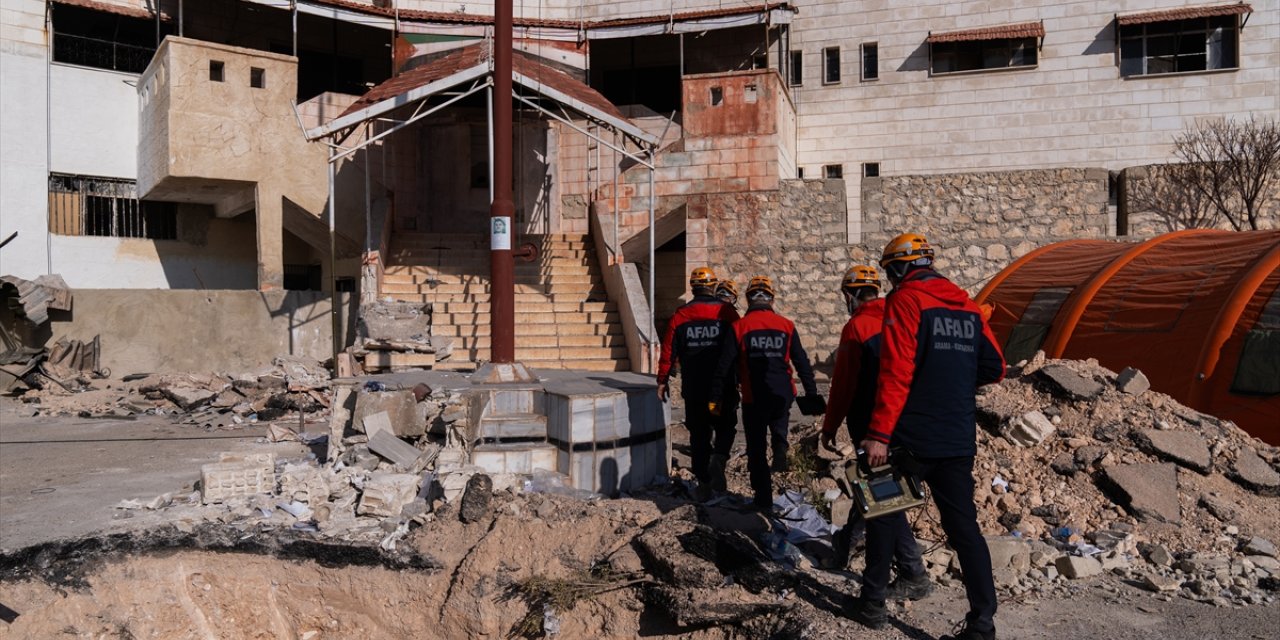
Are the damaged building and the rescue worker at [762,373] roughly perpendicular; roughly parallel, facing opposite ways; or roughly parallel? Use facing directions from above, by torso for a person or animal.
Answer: roughly parallel, facing opposite ways

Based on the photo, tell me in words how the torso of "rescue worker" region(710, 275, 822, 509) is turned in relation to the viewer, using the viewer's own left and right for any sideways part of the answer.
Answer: facing away from the viewer

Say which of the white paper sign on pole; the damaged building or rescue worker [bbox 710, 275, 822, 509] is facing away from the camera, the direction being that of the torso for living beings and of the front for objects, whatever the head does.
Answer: the rescue worker

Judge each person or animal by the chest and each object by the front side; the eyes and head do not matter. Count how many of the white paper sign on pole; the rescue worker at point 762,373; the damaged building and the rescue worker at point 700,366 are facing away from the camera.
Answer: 2

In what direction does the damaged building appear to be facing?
toward the camera

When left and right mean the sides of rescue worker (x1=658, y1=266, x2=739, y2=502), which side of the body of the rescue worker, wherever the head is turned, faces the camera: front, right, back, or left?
back

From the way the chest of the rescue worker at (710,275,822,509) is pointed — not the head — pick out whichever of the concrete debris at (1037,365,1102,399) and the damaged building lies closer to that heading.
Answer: the damaged building

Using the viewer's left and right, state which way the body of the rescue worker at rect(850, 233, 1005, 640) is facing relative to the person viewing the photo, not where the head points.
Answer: facing away from the viewer and to the left of the viewer

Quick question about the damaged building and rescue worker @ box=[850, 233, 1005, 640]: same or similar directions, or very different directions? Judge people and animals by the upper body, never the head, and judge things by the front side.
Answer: very different directions

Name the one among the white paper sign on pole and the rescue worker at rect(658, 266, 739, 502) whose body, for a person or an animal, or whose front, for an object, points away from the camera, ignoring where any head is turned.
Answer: the rescue worker

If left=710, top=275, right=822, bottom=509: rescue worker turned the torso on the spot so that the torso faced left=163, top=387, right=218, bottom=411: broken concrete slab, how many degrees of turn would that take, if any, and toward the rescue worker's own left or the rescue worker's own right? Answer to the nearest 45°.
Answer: approximately 45° to the rescue worker's own left

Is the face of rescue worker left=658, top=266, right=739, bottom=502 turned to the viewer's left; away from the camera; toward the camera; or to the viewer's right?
away from the camera

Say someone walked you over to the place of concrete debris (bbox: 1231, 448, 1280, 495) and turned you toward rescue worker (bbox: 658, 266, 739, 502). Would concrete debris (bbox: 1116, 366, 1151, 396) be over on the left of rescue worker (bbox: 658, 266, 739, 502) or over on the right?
right

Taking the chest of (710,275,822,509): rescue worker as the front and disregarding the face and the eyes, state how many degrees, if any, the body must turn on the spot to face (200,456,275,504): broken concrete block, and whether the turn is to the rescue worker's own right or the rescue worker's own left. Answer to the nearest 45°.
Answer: approximately 90° to the rescue worker's own left

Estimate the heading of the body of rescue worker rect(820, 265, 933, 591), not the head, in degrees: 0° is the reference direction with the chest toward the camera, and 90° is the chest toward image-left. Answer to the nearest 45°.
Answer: approximately 135°

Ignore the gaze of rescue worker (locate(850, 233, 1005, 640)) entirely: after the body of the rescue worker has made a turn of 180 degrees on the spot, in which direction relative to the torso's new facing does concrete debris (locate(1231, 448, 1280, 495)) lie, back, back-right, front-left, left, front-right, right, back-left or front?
left

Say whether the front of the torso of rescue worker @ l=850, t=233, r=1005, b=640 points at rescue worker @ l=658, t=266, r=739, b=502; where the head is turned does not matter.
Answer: yes

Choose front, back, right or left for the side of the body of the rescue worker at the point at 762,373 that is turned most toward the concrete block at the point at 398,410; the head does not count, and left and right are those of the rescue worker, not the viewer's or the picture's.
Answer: left

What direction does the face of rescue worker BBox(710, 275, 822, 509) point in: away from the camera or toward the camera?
away from the camera
